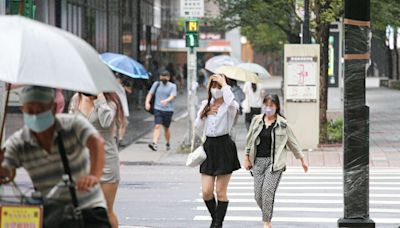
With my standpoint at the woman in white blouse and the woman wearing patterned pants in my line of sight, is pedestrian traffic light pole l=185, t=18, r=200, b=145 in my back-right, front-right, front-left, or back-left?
back-left

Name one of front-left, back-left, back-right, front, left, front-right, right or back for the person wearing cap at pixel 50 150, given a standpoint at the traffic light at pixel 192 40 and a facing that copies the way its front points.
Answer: front

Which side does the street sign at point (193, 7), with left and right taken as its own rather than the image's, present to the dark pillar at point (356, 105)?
front

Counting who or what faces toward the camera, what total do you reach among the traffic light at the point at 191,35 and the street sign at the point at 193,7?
2

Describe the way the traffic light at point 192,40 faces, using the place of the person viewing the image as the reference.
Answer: facing the viewer

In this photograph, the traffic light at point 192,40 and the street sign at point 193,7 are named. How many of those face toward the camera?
2

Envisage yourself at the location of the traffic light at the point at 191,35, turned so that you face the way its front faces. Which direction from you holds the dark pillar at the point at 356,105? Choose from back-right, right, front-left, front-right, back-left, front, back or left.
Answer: front

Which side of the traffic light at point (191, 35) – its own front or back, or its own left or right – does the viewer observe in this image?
front

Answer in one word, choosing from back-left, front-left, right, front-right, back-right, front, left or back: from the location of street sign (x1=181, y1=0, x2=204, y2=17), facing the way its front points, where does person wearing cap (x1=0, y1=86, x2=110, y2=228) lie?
front

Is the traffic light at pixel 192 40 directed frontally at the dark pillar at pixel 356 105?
yes

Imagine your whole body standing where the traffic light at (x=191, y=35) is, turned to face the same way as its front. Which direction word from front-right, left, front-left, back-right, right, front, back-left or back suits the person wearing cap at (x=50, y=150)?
front

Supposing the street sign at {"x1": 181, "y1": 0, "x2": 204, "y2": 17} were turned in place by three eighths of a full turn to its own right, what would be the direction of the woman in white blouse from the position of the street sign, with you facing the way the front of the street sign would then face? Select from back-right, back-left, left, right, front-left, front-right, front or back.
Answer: back-left
